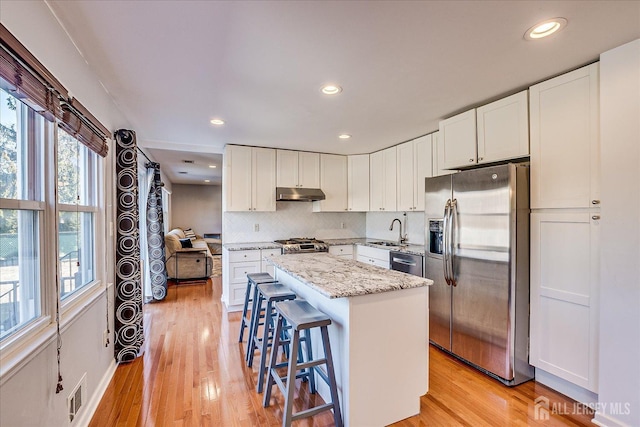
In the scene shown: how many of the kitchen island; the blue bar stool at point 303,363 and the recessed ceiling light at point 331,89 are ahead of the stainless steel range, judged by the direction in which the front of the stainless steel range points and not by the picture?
3

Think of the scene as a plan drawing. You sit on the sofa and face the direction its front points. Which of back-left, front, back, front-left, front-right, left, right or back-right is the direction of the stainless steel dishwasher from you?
front-right

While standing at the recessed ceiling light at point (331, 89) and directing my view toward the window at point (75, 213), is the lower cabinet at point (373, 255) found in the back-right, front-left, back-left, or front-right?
back-right

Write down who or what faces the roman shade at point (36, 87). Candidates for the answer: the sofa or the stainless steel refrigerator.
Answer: the stainless steel refrigerator

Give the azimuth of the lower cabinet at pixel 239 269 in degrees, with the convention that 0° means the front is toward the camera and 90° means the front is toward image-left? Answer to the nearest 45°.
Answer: approximately 0°

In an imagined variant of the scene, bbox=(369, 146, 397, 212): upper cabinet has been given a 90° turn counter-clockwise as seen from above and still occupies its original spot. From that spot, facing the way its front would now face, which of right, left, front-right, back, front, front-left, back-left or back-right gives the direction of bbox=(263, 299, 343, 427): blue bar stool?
front-right

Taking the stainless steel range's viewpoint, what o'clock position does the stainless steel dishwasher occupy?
The stainless steel dishwasher is roughly at 10 o'clock from the stainless steel range.

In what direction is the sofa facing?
to the viewer's right
